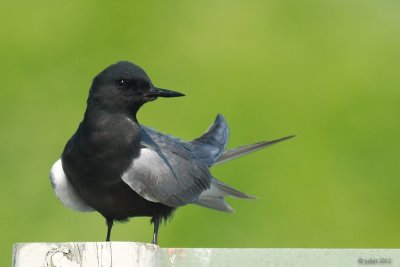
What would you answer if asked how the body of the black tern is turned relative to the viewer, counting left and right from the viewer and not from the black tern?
facing the viewer and to the left of the viewer
